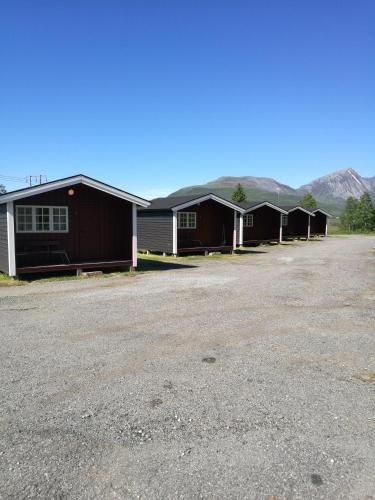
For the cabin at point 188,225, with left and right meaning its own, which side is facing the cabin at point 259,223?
left

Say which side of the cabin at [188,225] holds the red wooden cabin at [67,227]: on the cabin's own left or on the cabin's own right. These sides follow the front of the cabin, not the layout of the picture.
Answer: on the cabin's own right

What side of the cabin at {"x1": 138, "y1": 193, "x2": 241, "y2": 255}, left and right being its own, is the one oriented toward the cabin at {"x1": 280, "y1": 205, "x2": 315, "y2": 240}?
left

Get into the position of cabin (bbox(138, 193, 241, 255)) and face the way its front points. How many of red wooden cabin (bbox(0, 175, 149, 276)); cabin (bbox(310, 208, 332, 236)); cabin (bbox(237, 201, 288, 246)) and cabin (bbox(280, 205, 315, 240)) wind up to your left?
3

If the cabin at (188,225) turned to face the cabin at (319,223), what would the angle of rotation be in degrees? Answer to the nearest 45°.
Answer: approximately 90° to its left
